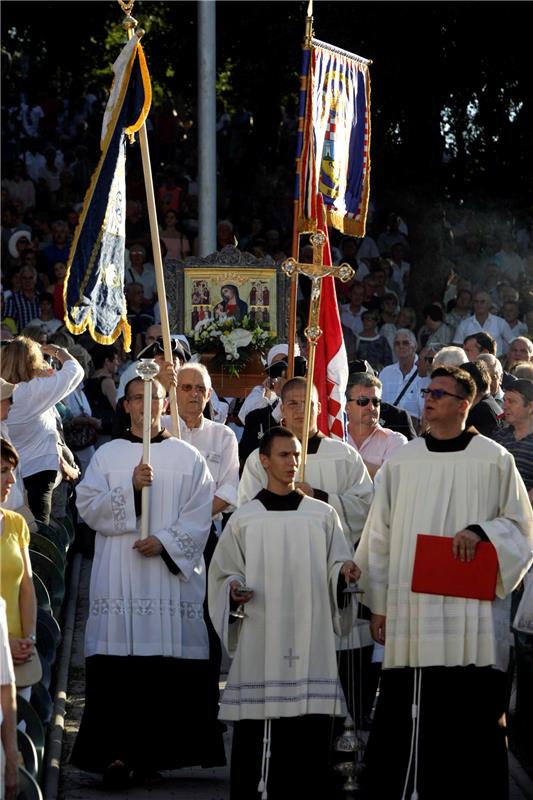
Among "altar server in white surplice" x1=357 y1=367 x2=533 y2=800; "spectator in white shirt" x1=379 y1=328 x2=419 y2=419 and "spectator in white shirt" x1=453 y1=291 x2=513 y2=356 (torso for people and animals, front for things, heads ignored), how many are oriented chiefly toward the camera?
3

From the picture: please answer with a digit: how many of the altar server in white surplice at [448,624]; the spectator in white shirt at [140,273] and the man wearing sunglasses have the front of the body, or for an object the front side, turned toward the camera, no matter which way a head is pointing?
3

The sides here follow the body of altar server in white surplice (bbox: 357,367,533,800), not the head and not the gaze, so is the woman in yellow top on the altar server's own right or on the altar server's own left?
on the altar server's own right

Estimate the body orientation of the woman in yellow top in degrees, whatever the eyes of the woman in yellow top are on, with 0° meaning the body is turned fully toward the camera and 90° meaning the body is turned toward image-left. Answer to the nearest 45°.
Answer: approximately 315°

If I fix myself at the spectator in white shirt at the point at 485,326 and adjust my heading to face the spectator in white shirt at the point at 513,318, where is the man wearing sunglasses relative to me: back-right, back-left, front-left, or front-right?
back-right

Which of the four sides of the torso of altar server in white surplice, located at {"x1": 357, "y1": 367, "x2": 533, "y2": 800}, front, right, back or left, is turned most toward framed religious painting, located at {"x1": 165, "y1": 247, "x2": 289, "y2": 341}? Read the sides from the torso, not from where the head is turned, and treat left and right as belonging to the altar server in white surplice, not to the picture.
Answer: back

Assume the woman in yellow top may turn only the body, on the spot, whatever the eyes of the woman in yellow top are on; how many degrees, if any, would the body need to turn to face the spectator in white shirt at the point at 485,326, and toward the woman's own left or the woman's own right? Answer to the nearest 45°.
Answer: approximately 90° to the woman's own left

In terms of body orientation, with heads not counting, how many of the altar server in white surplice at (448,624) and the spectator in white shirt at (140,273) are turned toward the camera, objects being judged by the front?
2

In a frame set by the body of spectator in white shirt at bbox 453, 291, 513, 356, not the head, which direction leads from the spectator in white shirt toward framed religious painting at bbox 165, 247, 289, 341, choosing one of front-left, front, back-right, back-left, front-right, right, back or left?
front-right

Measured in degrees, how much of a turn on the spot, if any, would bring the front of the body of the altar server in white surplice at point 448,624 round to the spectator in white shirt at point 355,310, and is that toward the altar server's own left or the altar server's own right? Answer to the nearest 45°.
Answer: approximately 180°
